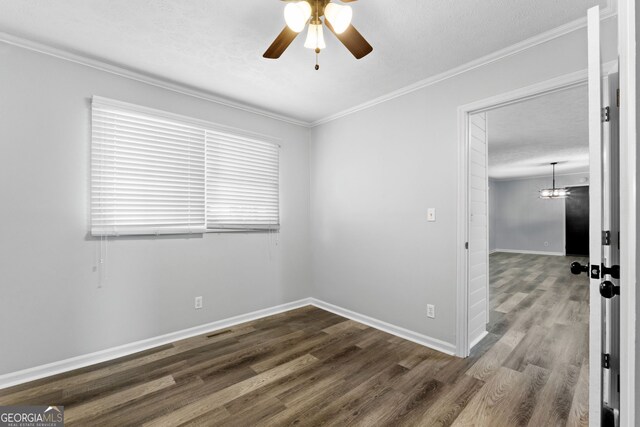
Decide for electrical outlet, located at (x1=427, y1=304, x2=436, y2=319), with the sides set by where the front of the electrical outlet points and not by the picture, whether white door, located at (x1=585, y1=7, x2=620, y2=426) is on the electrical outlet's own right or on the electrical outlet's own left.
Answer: on the electrical outlet's own left

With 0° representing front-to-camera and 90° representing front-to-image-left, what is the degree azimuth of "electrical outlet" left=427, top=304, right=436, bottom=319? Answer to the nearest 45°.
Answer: approximately 45°

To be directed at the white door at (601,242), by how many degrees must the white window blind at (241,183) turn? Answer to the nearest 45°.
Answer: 0° — it already faces it

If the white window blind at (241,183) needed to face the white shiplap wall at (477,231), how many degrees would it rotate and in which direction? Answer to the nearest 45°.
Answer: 0° — it already faces it

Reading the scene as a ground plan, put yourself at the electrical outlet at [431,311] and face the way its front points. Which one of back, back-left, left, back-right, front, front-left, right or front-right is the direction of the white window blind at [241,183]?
front-right

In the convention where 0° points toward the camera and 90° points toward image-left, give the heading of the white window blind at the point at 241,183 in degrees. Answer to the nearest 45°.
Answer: approximately 315°
